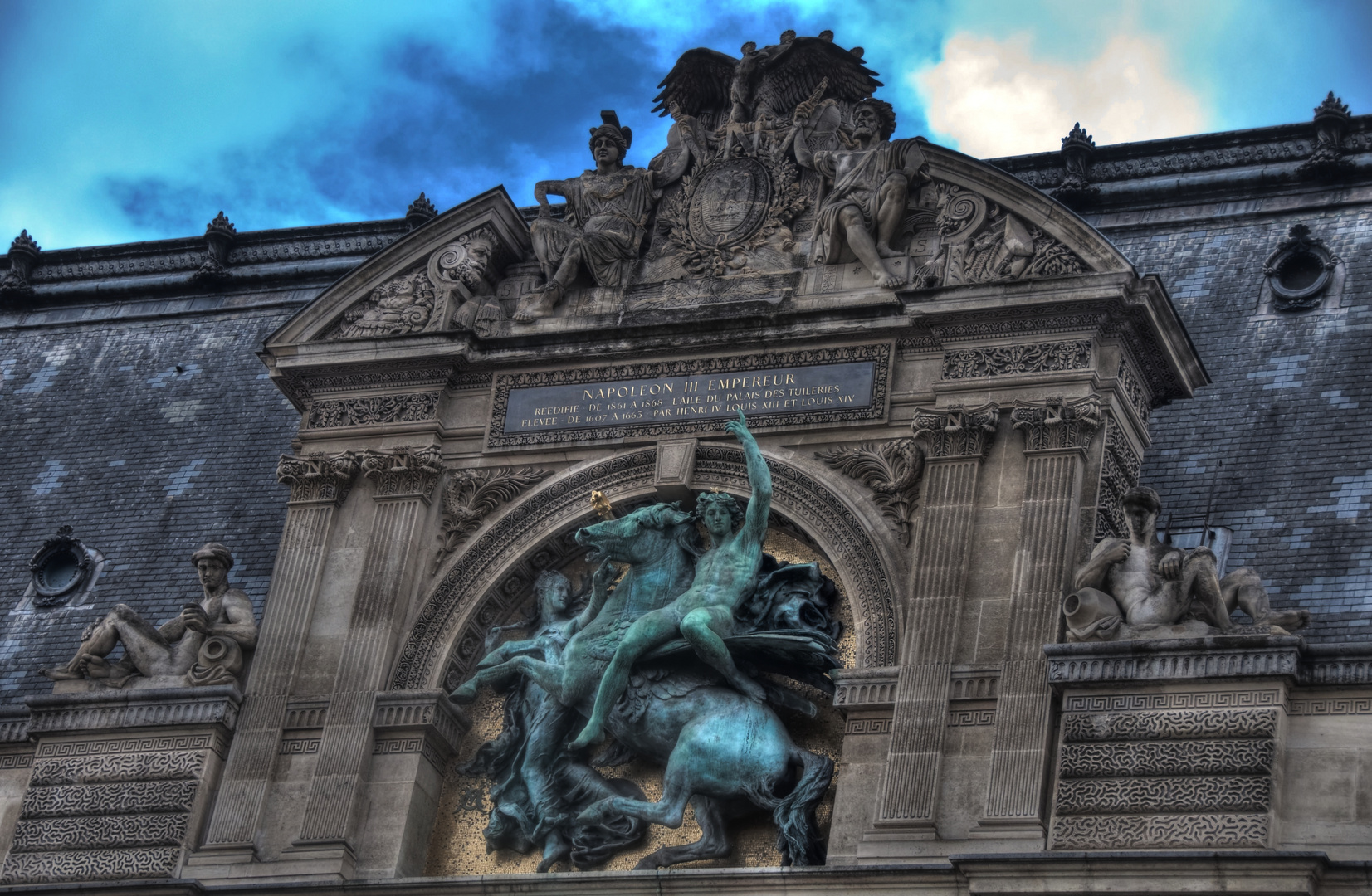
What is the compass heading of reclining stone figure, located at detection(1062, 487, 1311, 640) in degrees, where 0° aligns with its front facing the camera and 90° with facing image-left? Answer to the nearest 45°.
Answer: approximately 0°

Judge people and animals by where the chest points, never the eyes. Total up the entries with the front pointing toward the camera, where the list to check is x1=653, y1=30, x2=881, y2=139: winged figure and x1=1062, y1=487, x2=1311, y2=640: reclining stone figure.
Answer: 2

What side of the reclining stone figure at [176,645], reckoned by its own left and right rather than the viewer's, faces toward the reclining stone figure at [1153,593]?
left

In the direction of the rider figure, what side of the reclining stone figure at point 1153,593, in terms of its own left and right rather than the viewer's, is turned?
right

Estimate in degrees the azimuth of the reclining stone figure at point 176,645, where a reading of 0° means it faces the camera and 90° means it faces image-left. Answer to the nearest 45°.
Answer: approximately 45°

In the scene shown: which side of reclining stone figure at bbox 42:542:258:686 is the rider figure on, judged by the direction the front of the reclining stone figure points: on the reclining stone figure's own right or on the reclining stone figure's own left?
on the reclining stone figure's own left
